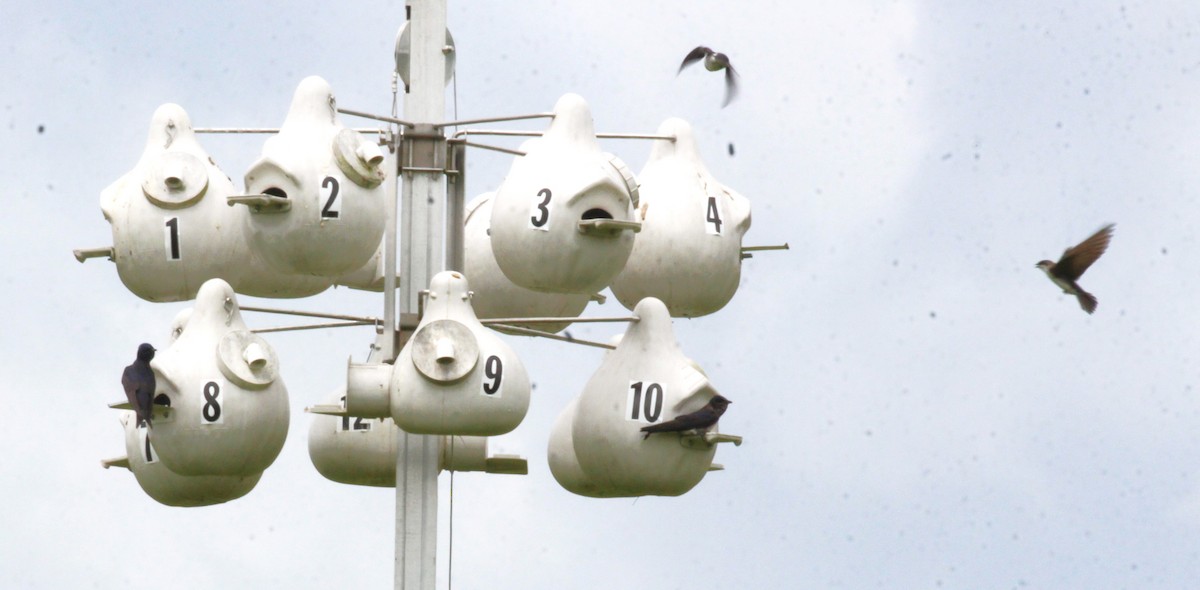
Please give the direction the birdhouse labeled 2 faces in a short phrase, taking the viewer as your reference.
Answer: facing the viewer and to the left of the viewer

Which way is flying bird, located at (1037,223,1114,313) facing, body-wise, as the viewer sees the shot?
to the viewer's left

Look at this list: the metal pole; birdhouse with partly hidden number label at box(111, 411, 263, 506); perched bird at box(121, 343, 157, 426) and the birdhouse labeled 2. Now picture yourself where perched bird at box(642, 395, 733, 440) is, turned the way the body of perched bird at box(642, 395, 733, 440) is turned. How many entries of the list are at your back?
4

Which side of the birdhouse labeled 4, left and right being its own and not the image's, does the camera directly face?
right

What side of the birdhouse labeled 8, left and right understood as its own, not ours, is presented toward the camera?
left

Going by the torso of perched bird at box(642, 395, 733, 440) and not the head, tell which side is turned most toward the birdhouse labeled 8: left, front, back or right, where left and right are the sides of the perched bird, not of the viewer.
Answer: back
